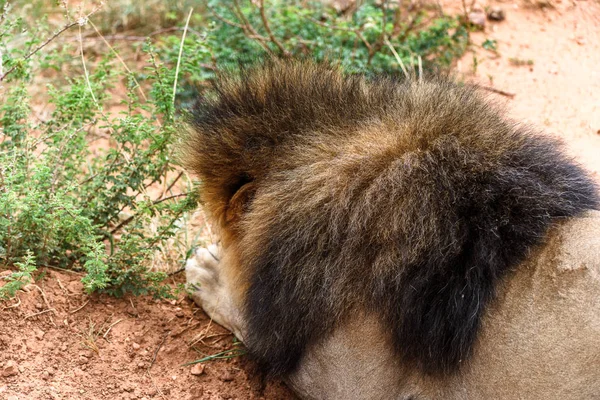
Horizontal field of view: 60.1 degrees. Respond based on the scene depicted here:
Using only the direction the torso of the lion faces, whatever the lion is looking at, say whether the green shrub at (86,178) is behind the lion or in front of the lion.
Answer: in front

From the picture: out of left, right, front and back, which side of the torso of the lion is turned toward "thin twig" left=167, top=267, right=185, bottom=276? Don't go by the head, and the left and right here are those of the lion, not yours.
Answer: front

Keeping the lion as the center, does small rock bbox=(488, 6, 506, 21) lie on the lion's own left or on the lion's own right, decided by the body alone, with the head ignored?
on the lion's own right

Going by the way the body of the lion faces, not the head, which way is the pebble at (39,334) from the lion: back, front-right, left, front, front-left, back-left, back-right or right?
front-left

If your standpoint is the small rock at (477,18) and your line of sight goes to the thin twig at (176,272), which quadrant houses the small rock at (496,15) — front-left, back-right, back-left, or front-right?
back-left

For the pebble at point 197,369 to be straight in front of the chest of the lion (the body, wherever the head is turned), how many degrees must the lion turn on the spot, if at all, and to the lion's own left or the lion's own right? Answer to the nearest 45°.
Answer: approximately 45° to the lion's own left

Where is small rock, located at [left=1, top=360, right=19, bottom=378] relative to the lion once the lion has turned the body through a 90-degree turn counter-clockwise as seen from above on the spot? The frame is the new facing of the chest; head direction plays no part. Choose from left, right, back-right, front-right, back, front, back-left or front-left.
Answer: front-right

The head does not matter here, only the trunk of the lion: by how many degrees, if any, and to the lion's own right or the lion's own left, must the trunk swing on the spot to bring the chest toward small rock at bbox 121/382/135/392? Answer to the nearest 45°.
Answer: approximately 45° to the lion's own left

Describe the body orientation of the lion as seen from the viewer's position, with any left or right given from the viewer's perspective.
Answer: facing away from the viewer and to the left of the viewer
